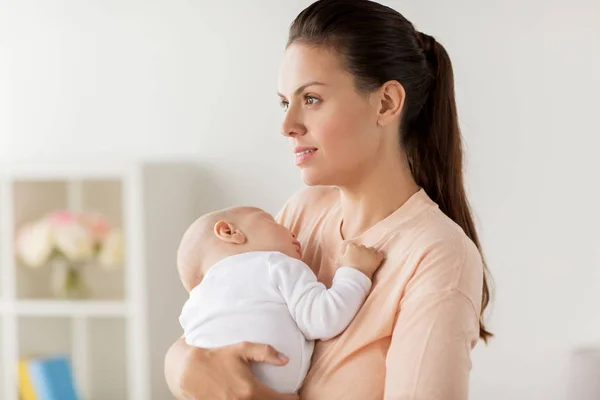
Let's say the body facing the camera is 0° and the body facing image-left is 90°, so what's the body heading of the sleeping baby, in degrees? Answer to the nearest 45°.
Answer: approximately 225°

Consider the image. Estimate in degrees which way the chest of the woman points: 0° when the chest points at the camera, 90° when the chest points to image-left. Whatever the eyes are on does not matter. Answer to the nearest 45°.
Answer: approximately 45°

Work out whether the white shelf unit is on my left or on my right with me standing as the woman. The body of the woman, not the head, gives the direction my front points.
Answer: on my right

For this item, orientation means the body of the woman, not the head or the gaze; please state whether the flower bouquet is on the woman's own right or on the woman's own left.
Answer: on the woman's own right

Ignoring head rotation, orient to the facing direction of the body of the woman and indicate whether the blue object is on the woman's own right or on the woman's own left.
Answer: on the woman's own right

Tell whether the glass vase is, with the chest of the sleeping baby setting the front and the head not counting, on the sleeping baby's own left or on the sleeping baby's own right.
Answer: on the sleeping baby's own left
